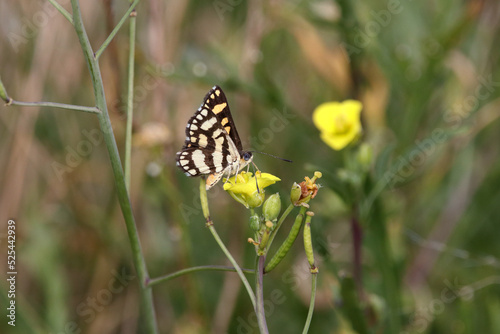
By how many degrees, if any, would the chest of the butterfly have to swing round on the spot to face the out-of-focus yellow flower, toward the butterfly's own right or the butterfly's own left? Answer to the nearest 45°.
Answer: approximately 45° to the butterfly's own left

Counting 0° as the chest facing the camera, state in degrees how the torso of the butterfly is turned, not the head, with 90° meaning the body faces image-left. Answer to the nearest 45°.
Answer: approximately 270°
